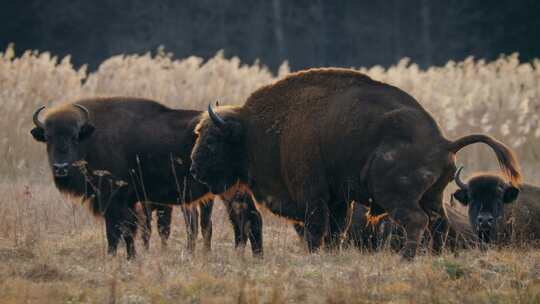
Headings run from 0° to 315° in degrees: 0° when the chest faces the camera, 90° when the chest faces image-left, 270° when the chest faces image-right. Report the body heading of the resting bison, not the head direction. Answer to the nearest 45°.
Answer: approximately 45°

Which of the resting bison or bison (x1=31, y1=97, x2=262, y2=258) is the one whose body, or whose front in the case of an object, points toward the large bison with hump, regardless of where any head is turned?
the resting bison

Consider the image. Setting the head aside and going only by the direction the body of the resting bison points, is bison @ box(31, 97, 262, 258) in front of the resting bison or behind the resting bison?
in front

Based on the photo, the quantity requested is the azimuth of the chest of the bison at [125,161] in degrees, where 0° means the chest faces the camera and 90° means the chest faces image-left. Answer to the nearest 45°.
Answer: approximately 45°

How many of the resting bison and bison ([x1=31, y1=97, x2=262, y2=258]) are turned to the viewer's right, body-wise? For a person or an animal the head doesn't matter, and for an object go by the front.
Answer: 0

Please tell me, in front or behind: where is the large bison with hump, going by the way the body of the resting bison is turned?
in front

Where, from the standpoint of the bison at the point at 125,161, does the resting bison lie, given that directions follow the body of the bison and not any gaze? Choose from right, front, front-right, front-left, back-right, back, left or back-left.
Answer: back-left
